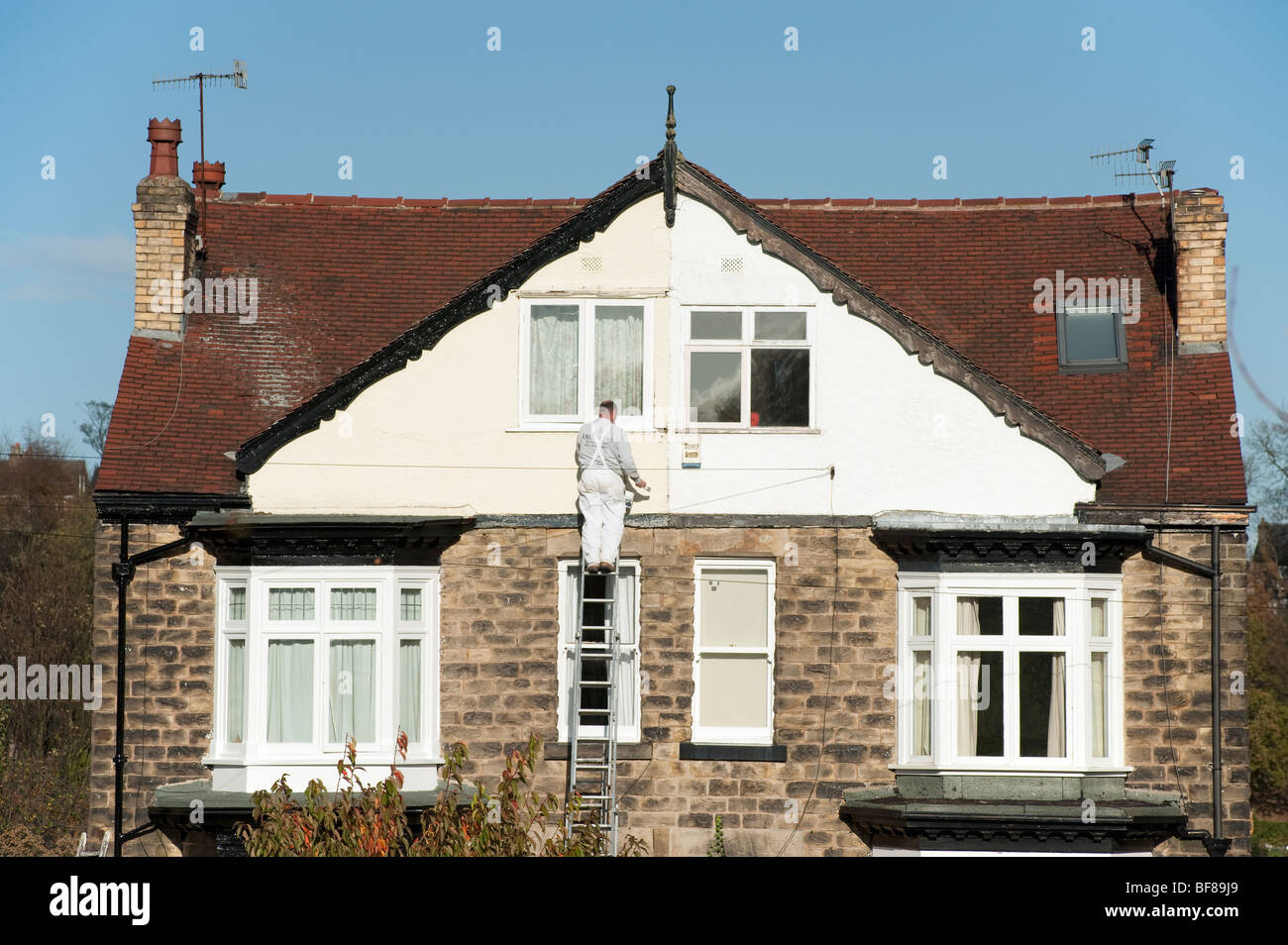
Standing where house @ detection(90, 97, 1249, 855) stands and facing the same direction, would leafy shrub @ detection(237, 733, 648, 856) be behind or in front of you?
in front

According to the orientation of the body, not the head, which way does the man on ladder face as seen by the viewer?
away from the camera

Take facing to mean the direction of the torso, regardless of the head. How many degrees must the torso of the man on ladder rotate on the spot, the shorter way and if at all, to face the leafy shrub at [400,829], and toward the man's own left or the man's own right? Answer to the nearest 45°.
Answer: approximately 180°

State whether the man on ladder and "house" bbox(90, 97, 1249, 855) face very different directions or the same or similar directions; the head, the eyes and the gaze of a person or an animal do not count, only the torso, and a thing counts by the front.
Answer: very different directions

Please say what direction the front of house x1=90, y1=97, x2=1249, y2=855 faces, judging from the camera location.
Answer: facing the viewer
